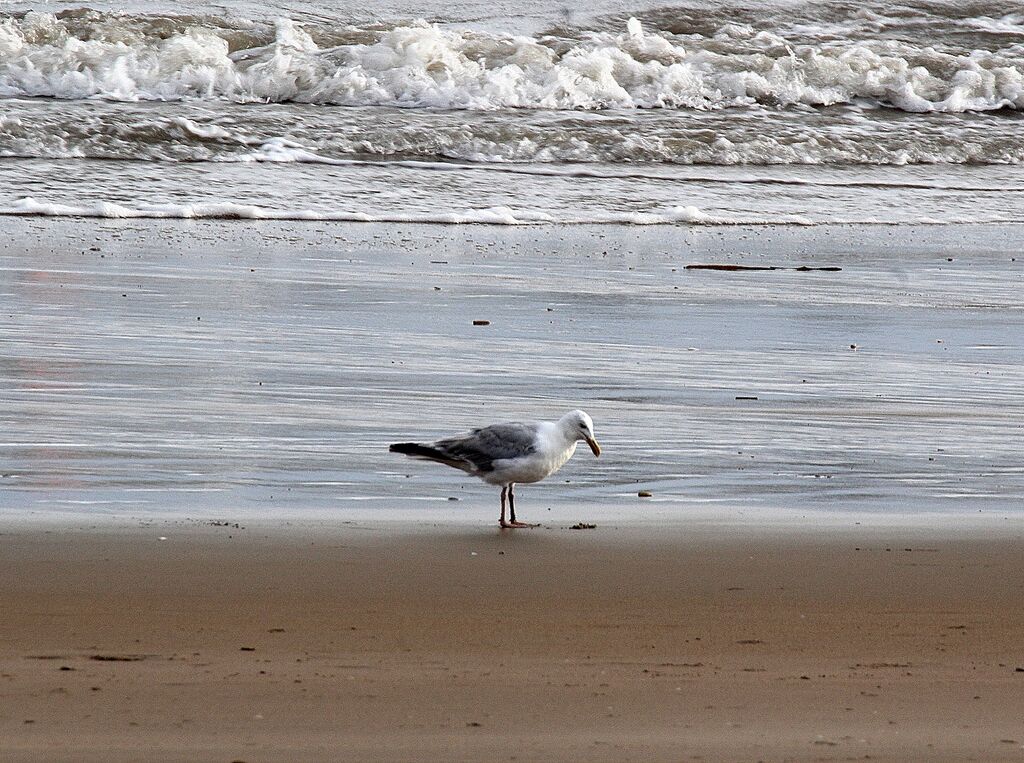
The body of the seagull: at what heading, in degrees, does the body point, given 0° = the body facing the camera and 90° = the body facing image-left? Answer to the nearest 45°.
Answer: approximately 270°
